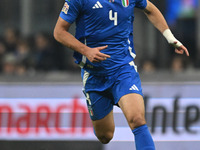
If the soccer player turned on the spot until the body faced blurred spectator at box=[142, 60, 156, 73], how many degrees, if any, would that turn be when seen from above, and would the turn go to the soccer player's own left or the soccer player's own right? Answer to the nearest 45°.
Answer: approximately 135° to the soccer player's own left

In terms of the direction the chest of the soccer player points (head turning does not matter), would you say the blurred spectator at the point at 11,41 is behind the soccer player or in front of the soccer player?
behind

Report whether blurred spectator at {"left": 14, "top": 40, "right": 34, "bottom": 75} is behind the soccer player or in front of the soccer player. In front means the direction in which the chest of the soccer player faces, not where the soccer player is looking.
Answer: behind

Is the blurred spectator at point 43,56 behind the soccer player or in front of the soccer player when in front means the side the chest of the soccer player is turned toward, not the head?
behind

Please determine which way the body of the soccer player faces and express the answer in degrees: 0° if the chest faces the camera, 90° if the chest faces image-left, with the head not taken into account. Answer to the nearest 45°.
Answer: approximately 315°
